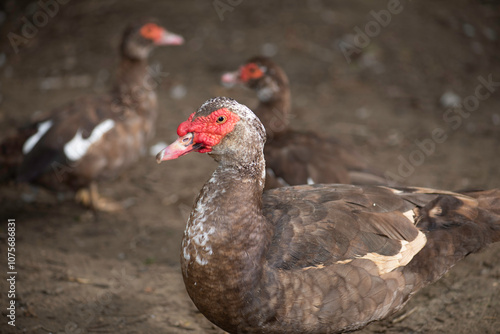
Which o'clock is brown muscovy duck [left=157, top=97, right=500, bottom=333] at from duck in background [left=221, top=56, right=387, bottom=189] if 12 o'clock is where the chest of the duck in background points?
The brown muscovy duck is roughly at 9 o'clock from the duck in background.

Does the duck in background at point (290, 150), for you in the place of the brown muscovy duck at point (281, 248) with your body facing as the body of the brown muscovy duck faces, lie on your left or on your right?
on your right

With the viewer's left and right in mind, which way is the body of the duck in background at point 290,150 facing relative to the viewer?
facing to the left of the viewer

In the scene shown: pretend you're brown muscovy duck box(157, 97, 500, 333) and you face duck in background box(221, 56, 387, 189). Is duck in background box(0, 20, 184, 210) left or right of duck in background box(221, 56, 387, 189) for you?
left

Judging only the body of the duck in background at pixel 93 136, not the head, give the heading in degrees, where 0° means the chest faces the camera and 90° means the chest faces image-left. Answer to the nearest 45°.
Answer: approximately 270°

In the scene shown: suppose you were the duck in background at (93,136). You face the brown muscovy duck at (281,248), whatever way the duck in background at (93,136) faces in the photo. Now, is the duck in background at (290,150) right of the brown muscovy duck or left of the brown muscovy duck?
left

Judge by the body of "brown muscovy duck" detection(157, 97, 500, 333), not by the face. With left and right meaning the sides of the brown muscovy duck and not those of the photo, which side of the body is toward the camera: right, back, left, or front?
left

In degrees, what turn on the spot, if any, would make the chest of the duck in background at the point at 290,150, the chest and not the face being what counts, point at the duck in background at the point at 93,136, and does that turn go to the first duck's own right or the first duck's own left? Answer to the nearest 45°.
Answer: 0° — it already faces it

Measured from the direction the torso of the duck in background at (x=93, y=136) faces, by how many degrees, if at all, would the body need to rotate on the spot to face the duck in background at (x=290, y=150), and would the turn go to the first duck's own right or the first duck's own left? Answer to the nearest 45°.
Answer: approximately 45° to the first duck's own right

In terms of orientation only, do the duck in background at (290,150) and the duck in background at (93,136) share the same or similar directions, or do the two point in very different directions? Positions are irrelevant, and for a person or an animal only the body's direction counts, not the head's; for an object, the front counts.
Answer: very different directions

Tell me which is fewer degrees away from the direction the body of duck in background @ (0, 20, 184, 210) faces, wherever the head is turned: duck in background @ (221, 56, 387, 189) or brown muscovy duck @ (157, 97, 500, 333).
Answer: the duck in background
